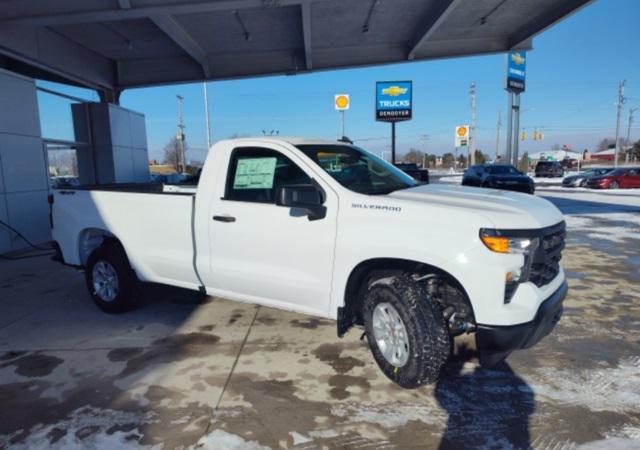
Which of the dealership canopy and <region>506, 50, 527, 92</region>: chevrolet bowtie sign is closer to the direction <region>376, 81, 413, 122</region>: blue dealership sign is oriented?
the dealership canopy

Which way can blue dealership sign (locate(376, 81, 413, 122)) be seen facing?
toward the camera

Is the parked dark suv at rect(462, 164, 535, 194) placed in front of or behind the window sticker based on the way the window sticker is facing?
behind

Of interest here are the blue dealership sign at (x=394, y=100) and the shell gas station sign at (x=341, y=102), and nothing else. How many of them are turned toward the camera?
2

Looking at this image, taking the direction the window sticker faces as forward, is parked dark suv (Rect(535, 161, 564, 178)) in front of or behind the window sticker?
behind

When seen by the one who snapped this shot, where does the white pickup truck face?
facing the viewer and to the right of the viewer

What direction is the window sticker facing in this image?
toward the camera

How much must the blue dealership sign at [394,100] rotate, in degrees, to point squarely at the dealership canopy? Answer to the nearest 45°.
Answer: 0° — it already faces it

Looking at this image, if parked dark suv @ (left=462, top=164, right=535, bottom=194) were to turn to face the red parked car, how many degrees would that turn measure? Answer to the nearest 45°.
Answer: approximately 45° to its left
